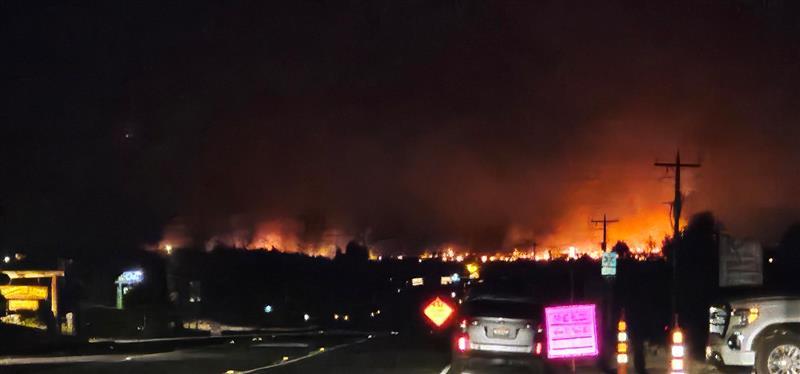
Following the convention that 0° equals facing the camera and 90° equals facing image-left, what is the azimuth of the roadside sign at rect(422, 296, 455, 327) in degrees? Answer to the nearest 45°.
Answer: approximately 0°

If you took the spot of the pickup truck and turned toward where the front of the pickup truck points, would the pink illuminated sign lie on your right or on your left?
on your right

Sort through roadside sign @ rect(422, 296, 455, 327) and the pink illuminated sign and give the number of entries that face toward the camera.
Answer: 2

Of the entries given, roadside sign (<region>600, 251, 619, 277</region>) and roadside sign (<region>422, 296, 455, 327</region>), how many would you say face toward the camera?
2

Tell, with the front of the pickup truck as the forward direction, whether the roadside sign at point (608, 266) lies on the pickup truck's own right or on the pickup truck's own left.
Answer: on the pickup truck's own right

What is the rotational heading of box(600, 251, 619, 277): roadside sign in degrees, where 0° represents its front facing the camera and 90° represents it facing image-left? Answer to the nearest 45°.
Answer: approximately 0°

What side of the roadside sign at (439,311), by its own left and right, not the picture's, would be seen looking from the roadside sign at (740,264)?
left

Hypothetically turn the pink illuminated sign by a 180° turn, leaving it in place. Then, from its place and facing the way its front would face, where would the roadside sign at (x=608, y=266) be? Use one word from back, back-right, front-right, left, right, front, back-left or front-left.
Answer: front
